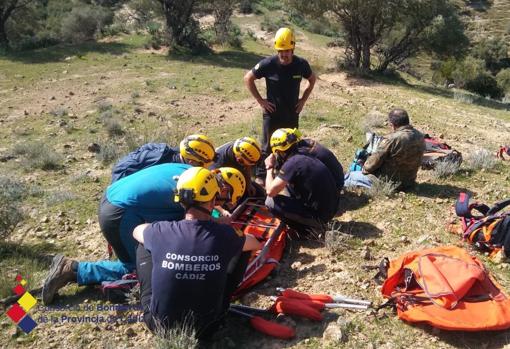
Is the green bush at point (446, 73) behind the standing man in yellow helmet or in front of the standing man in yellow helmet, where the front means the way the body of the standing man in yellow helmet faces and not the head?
behind

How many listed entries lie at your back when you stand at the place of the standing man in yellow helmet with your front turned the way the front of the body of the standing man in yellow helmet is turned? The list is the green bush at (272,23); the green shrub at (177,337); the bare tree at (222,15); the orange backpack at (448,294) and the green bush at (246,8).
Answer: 3

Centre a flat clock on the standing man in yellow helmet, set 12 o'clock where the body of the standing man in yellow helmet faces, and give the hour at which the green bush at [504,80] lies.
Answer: The green bush is roughly at 7 o'clock from the standing man in yellow helmet.

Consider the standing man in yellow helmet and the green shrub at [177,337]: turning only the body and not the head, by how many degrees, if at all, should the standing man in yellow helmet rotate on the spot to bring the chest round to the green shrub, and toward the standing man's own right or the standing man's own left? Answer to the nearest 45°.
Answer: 0° — they already face it

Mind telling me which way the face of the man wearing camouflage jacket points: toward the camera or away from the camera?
away from the camera

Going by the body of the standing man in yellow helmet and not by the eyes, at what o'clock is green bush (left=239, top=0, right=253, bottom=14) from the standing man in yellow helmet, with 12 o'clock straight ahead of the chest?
The green bush is roughly at 6 o'clock from the standing man in yellow helmet.

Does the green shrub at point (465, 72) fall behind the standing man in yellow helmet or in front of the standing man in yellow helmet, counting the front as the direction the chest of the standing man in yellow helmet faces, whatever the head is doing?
behind

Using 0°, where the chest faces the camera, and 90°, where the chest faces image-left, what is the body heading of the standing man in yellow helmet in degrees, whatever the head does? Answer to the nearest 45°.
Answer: approximately 0°

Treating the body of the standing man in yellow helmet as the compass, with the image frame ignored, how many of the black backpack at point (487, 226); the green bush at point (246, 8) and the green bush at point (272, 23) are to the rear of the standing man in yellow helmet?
2

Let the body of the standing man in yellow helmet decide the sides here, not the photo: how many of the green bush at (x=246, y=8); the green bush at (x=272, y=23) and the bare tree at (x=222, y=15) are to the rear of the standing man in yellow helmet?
3

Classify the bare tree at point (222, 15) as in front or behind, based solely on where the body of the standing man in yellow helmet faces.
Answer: behind
